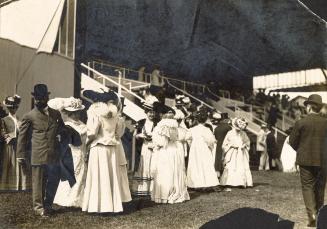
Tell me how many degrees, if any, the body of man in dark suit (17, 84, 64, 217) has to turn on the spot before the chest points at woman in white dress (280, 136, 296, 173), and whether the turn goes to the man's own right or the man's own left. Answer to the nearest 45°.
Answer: approximately 135° to the man's own left

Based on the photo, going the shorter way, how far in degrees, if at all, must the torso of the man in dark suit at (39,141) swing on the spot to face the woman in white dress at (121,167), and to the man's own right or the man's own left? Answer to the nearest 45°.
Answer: approximately 90° to the man's own left

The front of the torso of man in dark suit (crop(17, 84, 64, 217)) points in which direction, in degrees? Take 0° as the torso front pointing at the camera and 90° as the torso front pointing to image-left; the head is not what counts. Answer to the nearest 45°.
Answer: approximately 0°

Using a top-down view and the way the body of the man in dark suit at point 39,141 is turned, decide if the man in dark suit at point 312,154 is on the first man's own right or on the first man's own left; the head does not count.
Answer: on the first man's own left

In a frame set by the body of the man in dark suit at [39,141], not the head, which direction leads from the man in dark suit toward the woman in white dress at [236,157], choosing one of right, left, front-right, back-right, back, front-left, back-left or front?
back-left

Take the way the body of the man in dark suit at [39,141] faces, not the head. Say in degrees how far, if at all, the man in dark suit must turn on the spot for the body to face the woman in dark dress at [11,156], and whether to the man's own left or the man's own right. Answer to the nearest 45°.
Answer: approximately 135° to the man's own right
